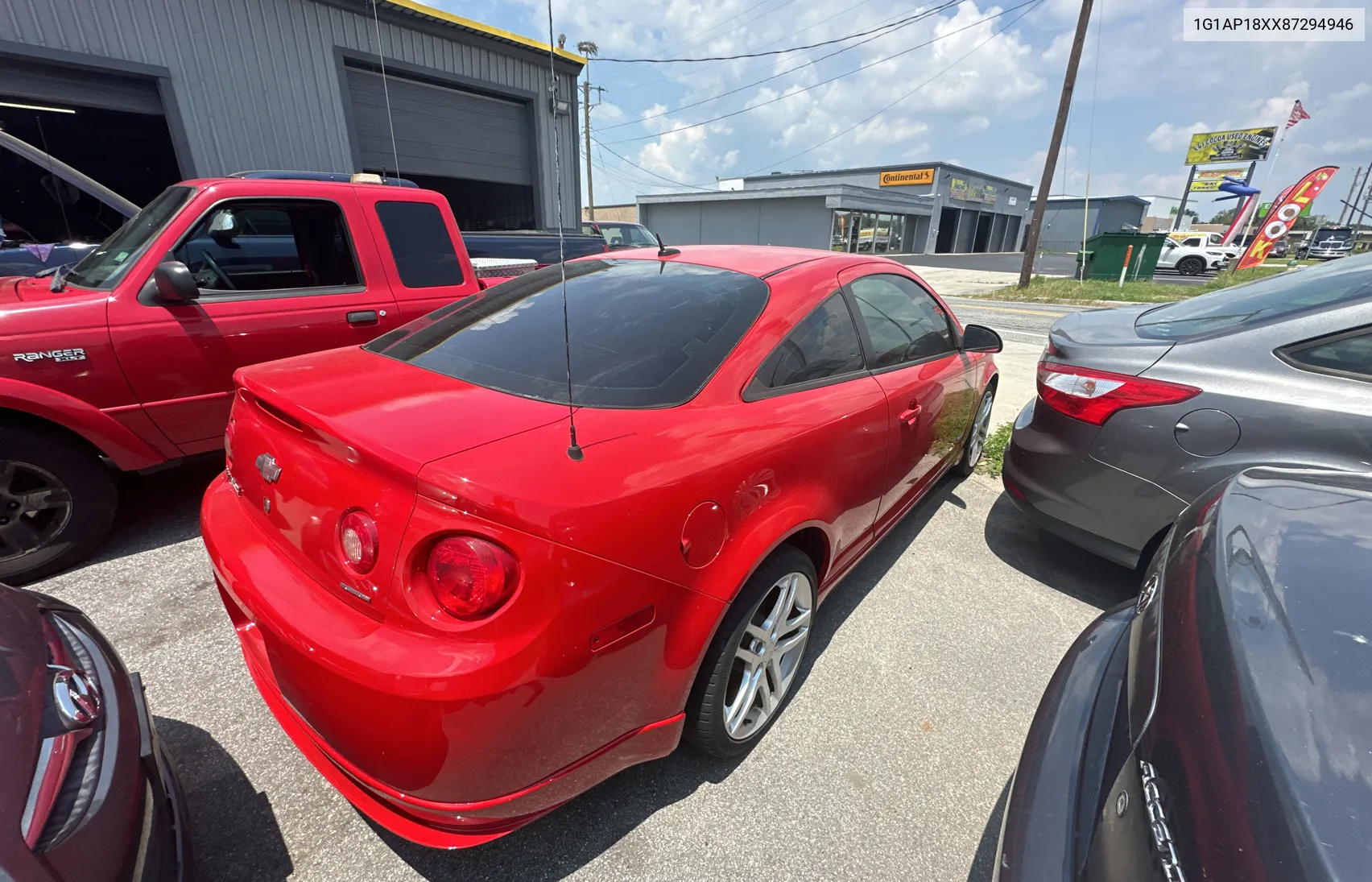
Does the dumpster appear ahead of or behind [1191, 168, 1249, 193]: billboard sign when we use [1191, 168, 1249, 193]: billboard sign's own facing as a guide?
ahead

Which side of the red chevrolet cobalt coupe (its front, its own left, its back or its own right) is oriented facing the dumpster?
front

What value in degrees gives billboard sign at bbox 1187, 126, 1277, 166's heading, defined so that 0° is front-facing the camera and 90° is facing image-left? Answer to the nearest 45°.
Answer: approximately 0°

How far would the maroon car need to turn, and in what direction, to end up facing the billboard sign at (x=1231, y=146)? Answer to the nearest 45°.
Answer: approximately 45° to its left

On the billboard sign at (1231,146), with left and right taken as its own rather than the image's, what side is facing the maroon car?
front

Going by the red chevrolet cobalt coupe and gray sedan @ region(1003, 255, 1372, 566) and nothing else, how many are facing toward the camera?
0

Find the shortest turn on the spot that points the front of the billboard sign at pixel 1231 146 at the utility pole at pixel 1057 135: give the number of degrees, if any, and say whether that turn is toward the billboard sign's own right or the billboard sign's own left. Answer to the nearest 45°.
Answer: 0° — it already faces it

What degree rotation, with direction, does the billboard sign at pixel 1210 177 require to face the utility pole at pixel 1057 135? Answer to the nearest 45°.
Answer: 0° — it already faces it

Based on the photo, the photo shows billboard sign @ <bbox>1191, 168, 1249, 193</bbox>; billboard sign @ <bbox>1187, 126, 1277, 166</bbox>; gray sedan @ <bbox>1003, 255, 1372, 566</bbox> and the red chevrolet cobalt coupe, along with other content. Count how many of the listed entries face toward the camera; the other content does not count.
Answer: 2

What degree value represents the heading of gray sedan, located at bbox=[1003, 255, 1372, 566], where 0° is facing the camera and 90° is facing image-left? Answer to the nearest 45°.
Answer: approximately 225°

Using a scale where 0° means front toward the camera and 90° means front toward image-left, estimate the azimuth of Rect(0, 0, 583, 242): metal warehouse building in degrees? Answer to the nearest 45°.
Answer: approximately 315°

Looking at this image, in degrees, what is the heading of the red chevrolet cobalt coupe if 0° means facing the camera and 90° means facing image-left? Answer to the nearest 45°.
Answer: approximately 225°

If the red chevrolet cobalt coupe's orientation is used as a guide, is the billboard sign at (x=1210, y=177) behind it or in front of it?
in front

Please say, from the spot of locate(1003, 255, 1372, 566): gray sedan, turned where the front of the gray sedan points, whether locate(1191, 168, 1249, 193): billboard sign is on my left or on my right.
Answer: on my left

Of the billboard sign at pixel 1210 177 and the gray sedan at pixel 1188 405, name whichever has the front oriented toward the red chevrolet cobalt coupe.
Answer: the billboard sign
